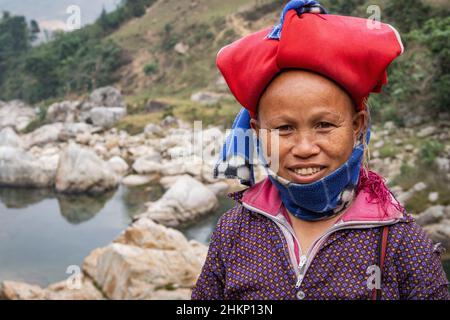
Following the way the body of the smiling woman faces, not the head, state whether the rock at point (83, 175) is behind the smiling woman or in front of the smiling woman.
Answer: behind

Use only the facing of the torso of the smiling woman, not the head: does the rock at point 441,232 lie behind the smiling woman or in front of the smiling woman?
behind

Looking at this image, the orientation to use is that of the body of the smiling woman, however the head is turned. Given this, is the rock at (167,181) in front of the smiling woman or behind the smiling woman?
behind

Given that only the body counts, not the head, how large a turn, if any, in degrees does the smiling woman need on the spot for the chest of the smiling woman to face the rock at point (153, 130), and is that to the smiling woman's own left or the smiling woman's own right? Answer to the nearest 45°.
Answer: approximately 180°

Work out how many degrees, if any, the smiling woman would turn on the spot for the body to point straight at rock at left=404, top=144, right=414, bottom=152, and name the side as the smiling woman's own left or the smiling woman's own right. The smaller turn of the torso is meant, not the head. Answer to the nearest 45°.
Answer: approximately 180°

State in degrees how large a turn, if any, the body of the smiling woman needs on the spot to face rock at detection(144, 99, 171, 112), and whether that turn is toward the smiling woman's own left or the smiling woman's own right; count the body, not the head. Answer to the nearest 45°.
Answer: approximately 180°

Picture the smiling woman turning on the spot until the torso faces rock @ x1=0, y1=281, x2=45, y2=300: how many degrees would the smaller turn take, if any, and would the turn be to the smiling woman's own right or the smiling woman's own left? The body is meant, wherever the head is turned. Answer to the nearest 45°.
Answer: approximately 135° to the smiling woman's own right

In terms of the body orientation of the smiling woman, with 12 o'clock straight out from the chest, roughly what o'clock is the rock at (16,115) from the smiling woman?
The rock is roughly at 5 o'clock from the smiling woman.

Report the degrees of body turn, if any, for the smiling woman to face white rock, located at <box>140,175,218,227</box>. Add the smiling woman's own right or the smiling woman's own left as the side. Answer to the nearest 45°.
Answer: approximately 180°

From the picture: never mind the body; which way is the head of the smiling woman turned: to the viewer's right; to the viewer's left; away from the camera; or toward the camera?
toward the camera

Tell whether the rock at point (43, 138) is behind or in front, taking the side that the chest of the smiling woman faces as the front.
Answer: behind

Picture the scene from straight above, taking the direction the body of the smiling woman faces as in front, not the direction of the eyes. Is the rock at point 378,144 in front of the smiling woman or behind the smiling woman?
behind

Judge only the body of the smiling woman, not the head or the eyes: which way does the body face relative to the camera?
toward the camera
